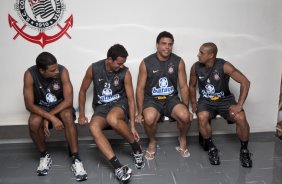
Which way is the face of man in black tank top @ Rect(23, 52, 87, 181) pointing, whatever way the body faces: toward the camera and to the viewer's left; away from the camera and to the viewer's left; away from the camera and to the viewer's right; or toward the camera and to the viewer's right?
toward the camera and to the viewer's right

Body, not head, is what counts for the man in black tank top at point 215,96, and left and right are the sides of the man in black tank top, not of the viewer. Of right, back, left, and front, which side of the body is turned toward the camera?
front

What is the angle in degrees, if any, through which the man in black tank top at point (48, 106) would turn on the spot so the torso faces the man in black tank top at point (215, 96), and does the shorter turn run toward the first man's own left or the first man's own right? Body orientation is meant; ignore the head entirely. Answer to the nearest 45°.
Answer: approximately 90° to the first man's own left

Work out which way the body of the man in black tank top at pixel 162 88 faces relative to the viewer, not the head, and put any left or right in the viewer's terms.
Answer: facing the viewer

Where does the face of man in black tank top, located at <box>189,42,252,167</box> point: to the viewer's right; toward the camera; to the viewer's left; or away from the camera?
to the viewer's left

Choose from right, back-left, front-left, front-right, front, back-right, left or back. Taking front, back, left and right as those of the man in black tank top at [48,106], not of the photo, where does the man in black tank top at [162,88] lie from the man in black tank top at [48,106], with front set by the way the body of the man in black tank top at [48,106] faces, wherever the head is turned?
left
